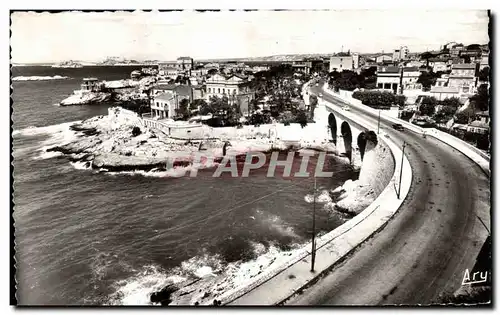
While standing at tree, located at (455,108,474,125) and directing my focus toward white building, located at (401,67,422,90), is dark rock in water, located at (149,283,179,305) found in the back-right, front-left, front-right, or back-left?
back-left

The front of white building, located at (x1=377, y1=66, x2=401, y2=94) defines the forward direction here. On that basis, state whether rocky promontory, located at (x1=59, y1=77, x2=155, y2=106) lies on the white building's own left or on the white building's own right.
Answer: on the white building's own right
